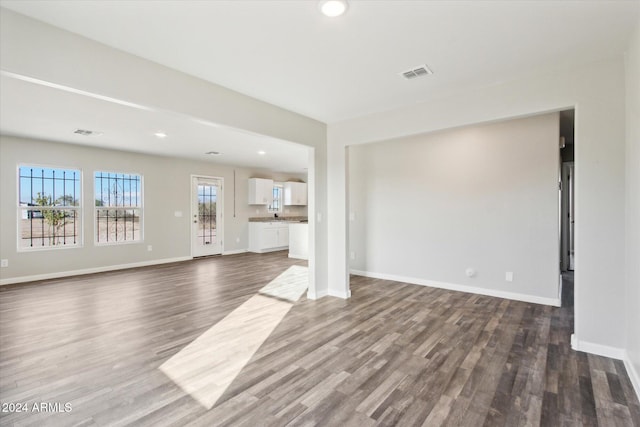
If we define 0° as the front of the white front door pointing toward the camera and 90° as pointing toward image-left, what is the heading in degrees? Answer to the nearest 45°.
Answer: approximately 315°

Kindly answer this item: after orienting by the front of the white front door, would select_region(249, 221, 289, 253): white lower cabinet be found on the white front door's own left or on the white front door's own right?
on the white front door's own left

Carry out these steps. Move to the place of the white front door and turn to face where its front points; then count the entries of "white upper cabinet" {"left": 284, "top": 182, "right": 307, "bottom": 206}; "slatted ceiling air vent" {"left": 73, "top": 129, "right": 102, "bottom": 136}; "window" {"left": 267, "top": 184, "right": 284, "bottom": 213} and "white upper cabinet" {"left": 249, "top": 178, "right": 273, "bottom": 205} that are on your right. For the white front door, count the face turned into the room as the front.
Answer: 1

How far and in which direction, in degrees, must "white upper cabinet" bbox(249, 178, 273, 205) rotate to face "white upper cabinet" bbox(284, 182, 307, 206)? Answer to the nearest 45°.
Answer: approximately 90° to its left

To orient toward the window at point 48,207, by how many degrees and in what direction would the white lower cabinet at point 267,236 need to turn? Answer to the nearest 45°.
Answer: approximately 90° to its right

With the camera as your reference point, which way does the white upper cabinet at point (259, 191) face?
facing the viewer and to the right of the viewer

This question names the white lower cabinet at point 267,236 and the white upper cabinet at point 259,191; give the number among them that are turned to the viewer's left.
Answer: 0

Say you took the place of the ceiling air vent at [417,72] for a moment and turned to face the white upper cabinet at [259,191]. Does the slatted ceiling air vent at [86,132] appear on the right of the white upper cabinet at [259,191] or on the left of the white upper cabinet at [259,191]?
left

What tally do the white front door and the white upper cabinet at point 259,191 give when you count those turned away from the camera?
0

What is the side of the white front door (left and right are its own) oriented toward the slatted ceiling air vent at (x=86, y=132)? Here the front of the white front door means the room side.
right

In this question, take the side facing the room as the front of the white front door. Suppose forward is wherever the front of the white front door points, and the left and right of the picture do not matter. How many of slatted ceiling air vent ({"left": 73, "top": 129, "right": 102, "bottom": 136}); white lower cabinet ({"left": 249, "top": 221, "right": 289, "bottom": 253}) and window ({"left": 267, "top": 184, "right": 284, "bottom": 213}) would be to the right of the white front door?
1
